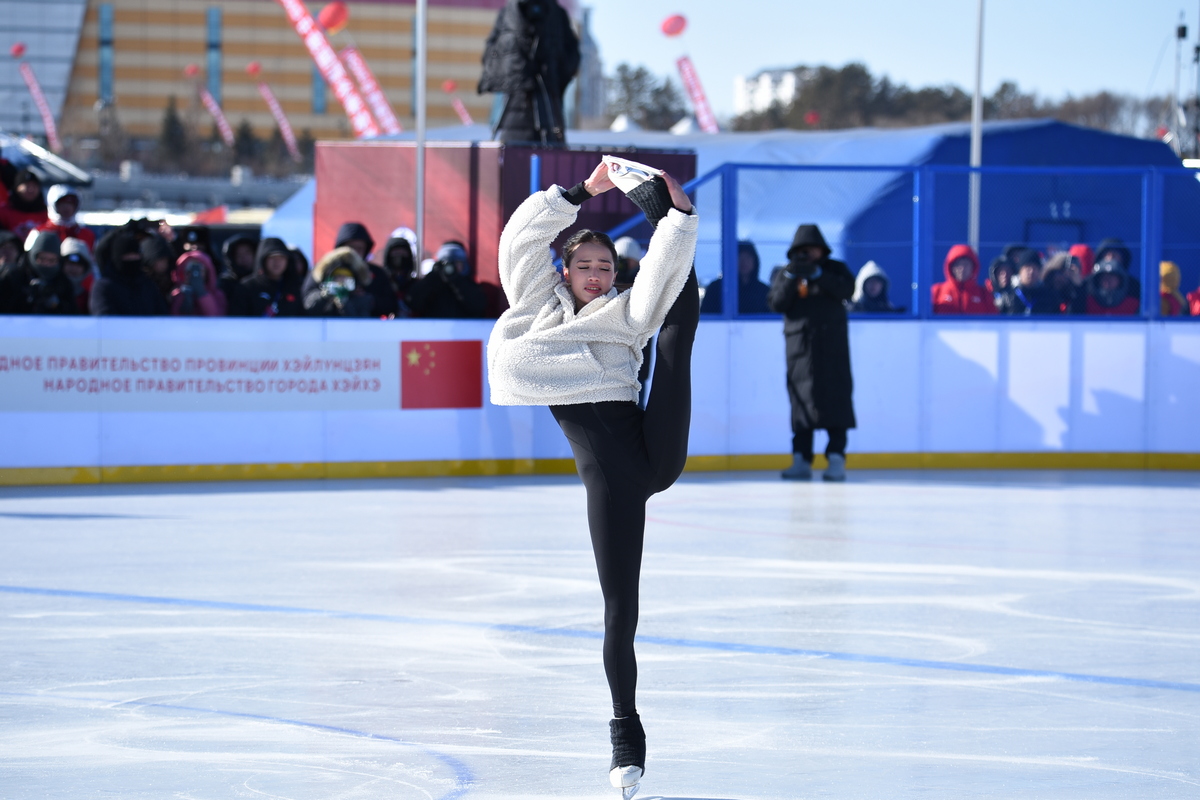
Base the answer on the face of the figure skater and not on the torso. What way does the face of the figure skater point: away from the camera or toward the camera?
toward the camera

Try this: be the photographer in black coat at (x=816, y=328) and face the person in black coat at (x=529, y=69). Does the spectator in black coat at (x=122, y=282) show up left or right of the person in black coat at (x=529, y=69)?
left

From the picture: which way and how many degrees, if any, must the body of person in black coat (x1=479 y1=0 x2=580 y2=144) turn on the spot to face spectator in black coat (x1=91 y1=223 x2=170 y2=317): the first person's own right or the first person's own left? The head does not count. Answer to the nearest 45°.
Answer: approximately 45° to the first person's own right

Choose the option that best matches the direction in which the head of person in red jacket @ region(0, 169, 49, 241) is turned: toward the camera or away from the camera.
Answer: toward the camera

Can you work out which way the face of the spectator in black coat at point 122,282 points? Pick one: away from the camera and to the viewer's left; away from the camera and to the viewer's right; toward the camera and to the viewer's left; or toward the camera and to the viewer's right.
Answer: toward the camera and to the viewer's right

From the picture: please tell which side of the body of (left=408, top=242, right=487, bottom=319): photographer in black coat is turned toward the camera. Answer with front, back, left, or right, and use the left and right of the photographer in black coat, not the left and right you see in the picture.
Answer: front

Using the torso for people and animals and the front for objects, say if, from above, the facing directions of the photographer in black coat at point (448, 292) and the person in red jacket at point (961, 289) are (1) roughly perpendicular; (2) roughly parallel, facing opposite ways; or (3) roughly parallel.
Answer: roughly parallel

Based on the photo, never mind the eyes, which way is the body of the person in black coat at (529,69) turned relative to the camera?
toward the camera

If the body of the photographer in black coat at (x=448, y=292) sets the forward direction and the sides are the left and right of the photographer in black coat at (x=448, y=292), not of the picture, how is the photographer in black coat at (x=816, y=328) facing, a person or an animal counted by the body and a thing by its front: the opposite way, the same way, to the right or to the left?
the same way

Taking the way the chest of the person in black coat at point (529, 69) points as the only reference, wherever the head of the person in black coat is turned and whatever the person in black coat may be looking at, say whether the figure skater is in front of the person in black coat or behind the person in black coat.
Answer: in front

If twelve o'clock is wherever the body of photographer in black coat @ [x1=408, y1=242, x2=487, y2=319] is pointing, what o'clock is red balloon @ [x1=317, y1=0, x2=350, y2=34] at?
The red balloon is roughly at 6 o'clock from the photographer in black coat.

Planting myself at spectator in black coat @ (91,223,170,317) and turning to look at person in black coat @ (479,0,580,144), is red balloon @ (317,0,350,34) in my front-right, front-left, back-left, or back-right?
front-left

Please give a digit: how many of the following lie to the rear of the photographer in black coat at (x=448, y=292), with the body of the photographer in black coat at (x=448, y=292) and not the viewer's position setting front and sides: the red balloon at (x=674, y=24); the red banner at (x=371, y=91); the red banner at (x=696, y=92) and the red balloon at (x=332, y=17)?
4

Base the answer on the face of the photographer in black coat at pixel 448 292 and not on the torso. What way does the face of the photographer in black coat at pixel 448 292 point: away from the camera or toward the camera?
toward the camera

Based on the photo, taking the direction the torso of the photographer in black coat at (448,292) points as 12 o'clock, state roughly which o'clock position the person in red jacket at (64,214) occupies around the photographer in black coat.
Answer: The person in red jacket is roughly at 3 o'clock from the photographer in black coat.

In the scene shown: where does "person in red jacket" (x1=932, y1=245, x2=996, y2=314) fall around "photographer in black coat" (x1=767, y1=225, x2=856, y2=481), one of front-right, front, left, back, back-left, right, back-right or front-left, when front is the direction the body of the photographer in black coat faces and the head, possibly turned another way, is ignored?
back-left

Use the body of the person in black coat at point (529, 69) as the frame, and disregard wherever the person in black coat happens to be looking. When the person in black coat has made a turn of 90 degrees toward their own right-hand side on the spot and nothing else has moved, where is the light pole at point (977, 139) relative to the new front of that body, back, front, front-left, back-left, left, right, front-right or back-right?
back

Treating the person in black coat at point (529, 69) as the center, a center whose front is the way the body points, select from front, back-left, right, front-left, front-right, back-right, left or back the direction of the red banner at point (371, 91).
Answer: back

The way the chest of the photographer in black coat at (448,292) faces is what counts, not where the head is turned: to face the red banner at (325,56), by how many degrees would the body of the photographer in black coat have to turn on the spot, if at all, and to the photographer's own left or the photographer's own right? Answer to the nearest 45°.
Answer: approximately 180°
